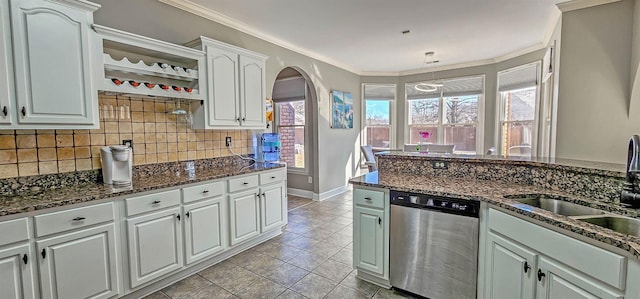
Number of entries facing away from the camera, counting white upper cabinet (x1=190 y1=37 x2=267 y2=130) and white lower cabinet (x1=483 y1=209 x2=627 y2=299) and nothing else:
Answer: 0

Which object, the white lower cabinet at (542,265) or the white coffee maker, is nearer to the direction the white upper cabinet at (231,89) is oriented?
the white lower cabinet

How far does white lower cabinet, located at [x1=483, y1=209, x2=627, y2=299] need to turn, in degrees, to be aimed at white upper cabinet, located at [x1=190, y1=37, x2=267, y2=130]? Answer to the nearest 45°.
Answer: approximately 45° to its right

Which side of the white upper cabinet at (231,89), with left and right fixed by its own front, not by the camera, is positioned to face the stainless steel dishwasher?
front

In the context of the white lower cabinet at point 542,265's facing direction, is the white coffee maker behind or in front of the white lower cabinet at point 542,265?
in front

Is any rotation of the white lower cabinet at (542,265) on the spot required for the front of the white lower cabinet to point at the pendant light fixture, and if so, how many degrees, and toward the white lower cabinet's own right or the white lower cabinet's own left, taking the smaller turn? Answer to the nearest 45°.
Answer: approximately 90° to the white lower cabinet's own right

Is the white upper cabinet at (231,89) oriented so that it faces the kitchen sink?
yes

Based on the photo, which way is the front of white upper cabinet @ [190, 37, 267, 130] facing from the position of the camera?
facing the viewer and to the right of the viewer

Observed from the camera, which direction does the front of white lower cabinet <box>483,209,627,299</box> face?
facing the viewer and to the left of the viewer

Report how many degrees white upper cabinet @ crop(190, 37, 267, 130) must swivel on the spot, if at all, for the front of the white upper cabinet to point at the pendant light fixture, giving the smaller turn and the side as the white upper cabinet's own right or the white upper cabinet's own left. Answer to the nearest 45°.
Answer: approximately 45° to the white upper cabinet's own left

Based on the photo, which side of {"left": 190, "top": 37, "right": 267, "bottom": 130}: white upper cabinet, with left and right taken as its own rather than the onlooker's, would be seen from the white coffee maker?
right

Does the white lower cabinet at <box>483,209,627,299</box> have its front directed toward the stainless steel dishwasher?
no
